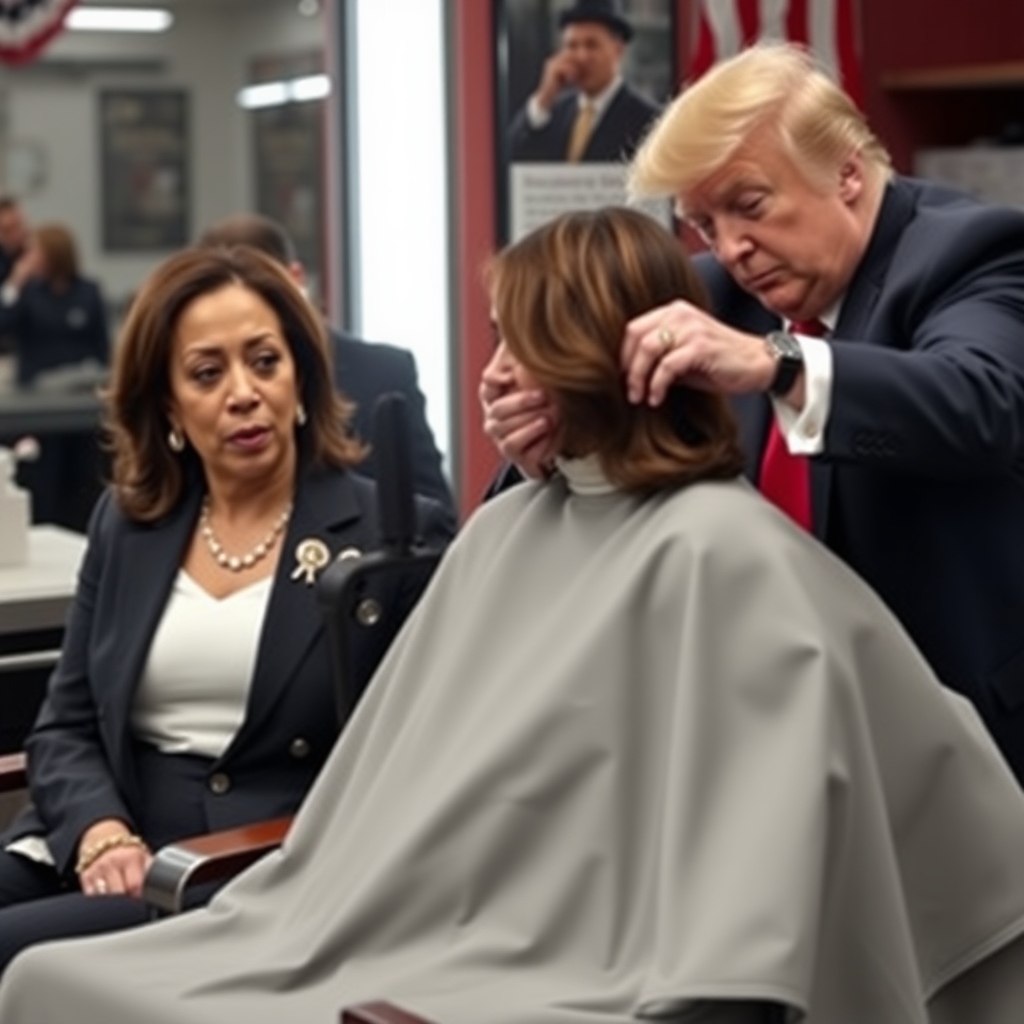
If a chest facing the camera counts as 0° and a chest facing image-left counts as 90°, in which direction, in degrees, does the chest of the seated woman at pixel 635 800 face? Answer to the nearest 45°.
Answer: approximately 90°

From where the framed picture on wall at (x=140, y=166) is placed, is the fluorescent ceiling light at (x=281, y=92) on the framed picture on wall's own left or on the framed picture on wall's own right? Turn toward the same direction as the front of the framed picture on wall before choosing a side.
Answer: on the framed picture on wall's own left

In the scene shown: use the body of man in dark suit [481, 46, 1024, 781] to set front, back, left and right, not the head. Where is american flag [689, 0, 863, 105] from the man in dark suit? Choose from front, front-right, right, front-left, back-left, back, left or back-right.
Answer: back-right

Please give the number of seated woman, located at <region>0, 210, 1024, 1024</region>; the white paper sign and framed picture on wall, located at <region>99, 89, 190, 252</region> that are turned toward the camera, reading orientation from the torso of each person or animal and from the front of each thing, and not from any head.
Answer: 2

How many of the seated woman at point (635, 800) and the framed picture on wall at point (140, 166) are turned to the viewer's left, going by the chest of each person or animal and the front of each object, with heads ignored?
1

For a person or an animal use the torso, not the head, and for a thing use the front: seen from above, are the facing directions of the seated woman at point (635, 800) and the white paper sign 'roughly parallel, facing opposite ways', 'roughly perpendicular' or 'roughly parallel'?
roughly perpendicular

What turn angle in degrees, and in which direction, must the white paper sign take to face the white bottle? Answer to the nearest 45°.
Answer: approximately 45° to its right

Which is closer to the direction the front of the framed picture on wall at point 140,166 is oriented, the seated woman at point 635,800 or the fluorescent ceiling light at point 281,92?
the seated woman
